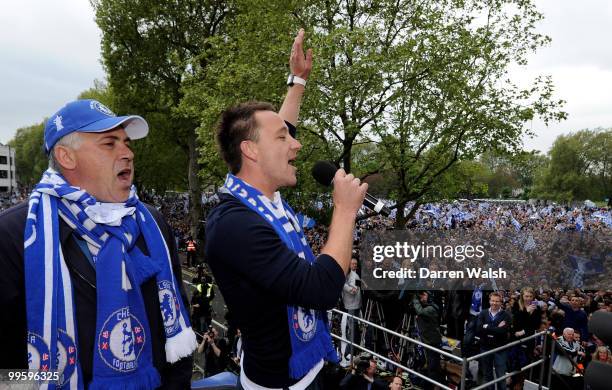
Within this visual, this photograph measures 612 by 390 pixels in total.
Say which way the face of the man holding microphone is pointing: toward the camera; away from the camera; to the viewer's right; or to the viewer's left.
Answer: to the viewer's right

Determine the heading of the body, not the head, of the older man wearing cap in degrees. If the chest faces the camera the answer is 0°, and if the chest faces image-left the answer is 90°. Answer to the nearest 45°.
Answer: approximately 315°

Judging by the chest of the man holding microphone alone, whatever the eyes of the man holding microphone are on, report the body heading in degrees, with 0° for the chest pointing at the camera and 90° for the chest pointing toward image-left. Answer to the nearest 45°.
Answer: approximately 270°

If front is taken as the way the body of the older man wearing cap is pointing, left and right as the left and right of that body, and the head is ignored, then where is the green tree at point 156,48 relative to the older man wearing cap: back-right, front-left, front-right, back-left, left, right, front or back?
back-left

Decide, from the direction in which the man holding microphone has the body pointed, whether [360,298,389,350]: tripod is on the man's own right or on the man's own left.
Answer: on the man's own left

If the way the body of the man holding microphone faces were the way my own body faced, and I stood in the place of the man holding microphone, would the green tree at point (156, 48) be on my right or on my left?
on my left
